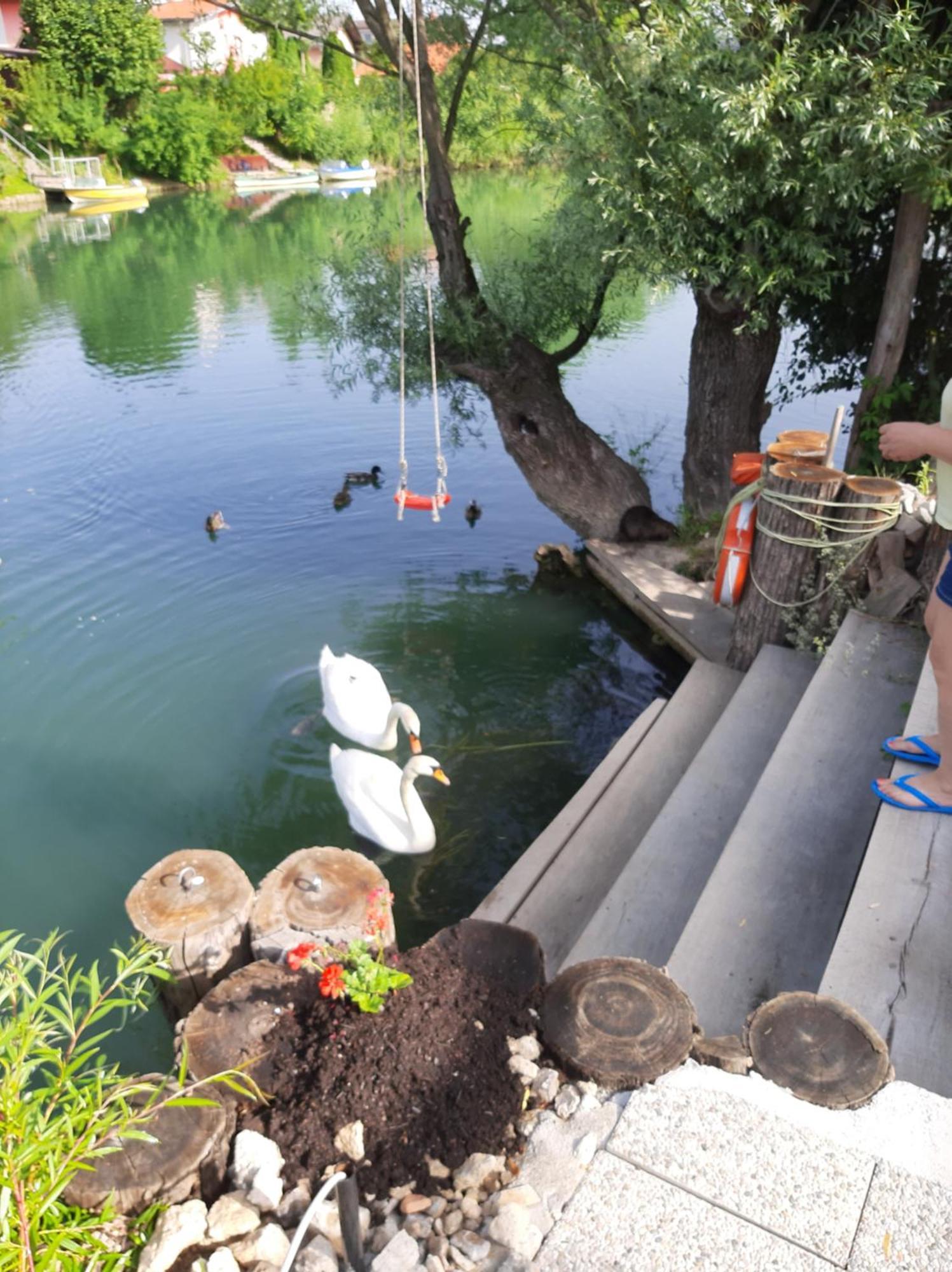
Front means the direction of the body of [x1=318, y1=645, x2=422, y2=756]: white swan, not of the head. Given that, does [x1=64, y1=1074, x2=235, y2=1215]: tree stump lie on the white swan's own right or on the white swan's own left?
on the white swan's own right

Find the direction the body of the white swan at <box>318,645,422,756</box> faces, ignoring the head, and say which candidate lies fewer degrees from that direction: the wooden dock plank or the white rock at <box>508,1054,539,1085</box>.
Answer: the white rock

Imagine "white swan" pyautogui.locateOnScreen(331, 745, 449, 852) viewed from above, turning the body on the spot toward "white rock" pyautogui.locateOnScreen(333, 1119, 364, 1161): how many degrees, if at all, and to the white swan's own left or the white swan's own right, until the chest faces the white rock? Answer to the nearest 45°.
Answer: approximately 45° to the white swan's own right

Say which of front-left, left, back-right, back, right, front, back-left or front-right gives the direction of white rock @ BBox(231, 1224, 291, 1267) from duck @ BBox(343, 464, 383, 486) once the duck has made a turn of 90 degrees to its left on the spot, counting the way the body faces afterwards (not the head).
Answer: back

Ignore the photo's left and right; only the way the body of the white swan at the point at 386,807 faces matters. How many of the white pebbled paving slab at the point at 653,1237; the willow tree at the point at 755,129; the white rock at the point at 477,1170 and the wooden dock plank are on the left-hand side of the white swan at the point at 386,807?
2

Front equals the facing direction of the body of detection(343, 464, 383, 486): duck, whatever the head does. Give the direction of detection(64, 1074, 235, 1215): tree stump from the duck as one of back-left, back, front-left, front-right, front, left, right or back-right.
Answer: right

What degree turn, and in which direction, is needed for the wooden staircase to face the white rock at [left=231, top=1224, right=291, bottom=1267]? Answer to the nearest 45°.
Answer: approximately 90° to its left

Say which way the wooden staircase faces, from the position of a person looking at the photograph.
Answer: facing away from the viewer and to the left of the viewer

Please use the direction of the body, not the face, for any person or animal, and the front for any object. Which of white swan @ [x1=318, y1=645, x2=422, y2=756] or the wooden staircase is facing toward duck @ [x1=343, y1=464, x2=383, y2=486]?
the wooden staircase

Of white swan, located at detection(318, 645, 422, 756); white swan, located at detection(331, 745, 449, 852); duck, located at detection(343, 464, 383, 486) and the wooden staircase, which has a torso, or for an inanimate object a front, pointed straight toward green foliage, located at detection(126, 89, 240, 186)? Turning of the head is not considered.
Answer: the wooden staircase

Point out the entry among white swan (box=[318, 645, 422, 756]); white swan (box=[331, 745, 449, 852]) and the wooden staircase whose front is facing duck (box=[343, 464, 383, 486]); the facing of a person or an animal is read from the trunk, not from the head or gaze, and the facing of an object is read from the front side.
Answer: the wooden staircase

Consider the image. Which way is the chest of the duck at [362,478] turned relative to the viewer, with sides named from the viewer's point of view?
facing to the right of the viewer

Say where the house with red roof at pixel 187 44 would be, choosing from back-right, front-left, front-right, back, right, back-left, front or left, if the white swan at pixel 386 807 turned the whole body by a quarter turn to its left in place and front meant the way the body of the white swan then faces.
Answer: front-left

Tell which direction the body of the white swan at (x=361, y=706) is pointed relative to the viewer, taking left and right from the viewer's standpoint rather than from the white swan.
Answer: facing the viewer and to the right of the viewer

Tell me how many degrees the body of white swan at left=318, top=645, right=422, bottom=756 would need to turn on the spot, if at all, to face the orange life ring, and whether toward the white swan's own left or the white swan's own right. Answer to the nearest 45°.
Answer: approximately 45° to the white swan's own left
